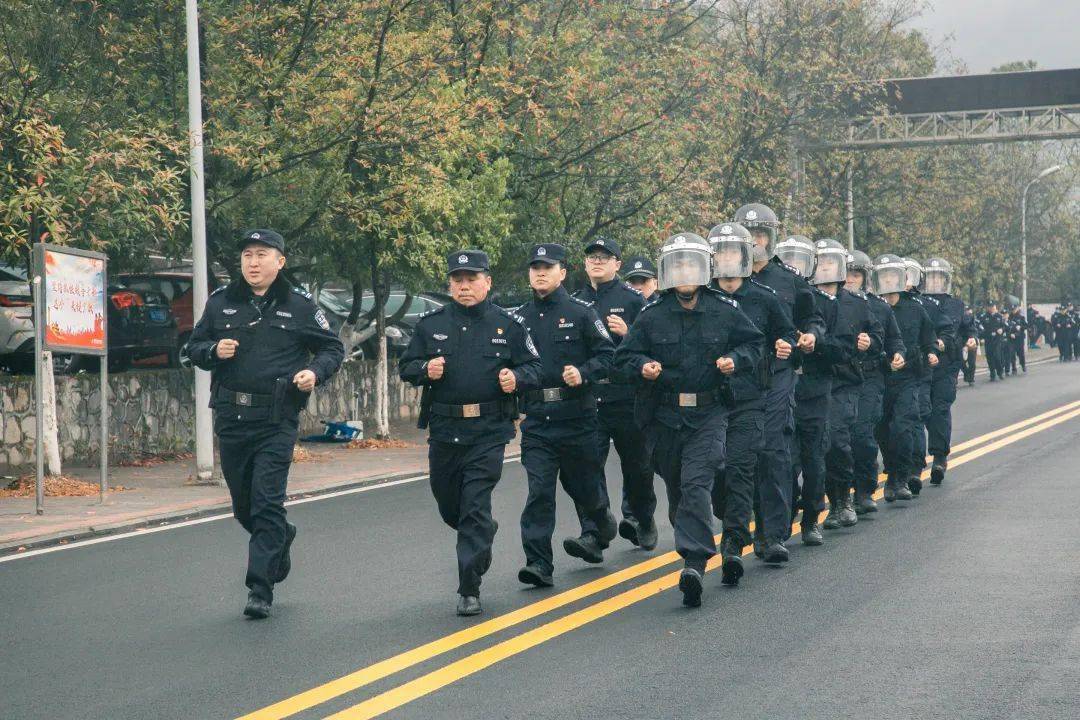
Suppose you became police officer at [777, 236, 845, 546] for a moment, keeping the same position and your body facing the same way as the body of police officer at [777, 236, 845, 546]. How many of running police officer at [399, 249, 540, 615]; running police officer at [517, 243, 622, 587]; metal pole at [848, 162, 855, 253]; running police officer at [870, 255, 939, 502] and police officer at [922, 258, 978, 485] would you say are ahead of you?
2

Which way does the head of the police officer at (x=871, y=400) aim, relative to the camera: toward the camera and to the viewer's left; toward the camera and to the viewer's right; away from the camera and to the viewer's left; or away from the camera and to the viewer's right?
toward the camera and to the viewer's left

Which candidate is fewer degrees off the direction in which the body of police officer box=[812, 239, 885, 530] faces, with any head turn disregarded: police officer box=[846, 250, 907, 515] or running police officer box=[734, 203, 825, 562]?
the running police officer

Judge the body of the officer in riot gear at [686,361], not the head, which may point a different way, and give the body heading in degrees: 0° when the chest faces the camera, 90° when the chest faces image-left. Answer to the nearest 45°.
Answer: approximately 0°

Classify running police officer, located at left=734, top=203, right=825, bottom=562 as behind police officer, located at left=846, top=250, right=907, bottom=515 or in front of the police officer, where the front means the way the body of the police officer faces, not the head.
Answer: in front

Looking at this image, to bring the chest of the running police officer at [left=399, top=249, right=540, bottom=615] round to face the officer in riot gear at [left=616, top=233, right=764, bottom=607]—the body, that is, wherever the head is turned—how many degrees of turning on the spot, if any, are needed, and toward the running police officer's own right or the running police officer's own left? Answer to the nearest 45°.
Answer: approximately 90° to the running police officer's own left

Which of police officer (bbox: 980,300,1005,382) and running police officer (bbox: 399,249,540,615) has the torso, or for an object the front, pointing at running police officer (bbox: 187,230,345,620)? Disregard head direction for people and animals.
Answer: the police officer

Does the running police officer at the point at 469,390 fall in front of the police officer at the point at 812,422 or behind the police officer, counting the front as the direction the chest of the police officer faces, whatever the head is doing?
in front

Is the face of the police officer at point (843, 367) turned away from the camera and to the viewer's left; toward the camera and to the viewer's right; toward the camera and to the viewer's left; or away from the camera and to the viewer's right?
toward the camera and to the viewer's left

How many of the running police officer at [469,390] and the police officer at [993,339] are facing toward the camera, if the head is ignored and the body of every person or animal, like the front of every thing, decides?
2

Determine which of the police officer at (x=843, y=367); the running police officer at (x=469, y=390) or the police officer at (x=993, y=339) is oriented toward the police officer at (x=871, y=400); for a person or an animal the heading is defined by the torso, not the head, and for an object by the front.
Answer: the police officer at (x=993, y=339)

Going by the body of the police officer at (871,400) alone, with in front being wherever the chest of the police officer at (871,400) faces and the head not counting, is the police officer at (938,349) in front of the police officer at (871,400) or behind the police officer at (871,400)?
behind

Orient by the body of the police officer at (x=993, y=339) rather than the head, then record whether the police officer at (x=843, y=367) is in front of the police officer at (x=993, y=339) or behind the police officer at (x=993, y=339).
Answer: in front

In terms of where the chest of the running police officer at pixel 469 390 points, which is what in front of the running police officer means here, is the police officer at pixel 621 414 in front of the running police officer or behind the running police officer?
behind

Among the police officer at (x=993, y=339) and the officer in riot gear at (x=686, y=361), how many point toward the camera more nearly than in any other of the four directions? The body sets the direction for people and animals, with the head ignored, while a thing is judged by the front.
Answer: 2

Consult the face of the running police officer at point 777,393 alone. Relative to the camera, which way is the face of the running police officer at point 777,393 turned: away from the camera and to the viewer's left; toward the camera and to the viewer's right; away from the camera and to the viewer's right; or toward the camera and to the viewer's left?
toward the camera and to the viewer's left
